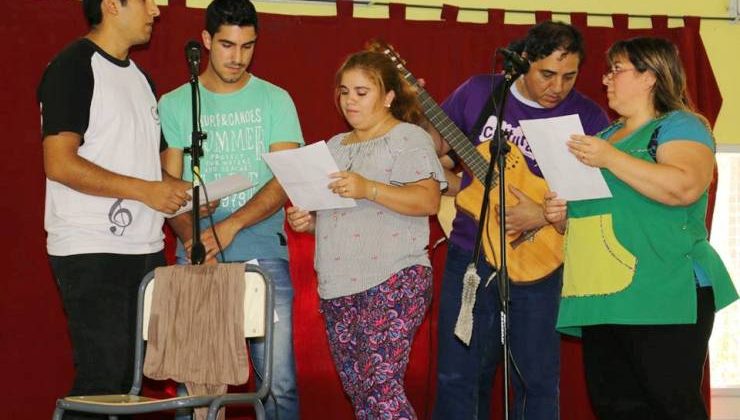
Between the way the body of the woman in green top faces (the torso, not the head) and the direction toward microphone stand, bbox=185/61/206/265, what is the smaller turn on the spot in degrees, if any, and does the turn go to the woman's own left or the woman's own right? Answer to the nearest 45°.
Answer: approximately 45° to the woman's own right

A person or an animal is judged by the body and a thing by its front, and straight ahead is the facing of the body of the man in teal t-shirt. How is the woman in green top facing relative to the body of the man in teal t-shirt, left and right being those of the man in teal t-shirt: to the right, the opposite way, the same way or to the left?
to the right

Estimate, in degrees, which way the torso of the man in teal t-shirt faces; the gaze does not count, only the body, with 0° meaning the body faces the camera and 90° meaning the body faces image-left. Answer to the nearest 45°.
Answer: approximately 0°

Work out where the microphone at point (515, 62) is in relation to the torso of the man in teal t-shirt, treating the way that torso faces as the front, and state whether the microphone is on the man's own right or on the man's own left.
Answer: on the man's own left

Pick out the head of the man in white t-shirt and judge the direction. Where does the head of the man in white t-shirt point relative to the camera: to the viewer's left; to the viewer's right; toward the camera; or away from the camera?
to the viewer's right

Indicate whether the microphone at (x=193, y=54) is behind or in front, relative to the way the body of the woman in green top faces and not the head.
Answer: in front

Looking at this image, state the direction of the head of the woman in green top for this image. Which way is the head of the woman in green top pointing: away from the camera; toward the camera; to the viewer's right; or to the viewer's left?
to the viewer's left

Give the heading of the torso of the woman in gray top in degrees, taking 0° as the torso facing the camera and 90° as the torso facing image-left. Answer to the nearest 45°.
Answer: approximately 45°
